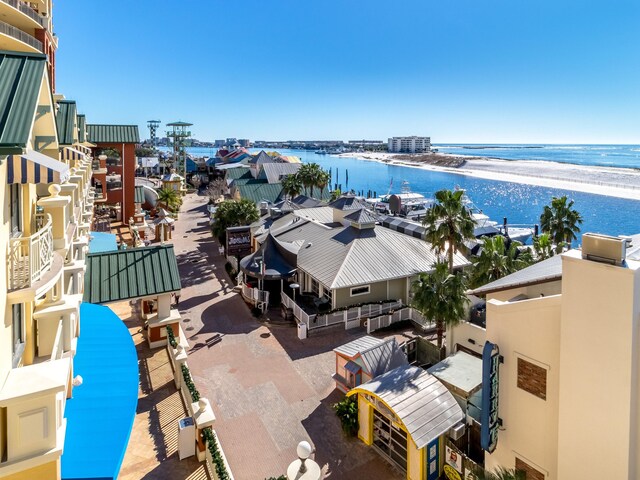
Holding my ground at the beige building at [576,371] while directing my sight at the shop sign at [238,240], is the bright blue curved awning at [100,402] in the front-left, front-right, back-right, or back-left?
front-left

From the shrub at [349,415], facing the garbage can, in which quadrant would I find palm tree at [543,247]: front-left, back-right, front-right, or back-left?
back-right

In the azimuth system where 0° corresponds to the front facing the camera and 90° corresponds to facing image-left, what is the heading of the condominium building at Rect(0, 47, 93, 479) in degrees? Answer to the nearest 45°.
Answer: approximately 270°

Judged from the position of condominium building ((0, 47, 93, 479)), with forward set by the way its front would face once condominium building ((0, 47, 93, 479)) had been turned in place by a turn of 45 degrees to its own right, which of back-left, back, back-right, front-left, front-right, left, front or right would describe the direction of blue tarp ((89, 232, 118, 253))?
back-left

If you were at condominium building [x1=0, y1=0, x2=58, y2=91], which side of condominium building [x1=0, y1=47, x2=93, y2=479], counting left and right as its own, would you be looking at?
left

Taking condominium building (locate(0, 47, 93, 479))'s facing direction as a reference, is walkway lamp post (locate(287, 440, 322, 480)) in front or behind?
in front
